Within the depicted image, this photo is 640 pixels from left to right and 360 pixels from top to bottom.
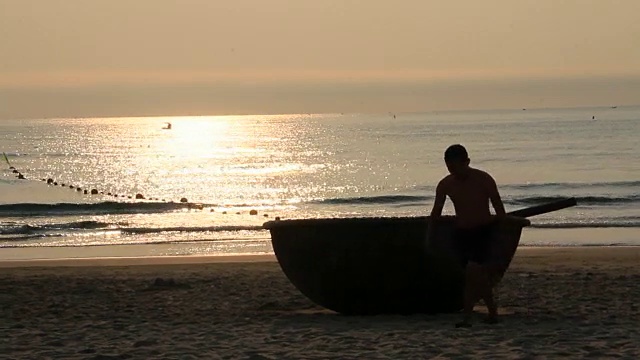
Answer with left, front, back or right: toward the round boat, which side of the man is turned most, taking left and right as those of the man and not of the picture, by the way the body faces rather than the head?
right

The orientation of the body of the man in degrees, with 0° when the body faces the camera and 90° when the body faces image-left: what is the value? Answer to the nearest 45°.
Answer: approximately 45°
